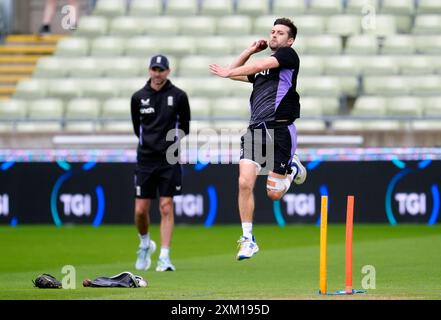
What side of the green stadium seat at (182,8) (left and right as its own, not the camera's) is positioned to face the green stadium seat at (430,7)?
left

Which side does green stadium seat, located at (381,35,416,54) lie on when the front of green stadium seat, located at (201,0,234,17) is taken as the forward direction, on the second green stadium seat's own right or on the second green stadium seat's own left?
on the second green stadium seat's own left

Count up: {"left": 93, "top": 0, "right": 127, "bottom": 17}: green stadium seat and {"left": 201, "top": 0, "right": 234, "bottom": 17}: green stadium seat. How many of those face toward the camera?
2

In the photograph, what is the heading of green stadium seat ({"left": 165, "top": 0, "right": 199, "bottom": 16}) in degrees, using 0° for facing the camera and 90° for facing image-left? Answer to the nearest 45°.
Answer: approximately 0°

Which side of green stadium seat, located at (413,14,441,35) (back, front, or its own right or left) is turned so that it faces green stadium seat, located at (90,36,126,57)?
right

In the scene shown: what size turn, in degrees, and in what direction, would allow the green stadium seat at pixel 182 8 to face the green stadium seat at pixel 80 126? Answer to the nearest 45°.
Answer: approximately 45° to its right

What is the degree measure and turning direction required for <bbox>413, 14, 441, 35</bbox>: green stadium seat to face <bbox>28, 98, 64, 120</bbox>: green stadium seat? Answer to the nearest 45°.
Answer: approximately 90° to its right

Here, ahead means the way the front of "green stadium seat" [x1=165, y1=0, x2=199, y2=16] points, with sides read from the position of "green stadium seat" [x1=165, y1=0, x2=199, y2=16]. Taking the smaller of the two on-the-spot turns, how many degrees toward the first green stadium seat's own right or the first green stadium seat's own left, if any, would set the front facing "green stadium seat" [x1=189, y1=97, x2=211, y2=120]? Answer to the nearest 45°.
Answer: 0° — it already faces it
